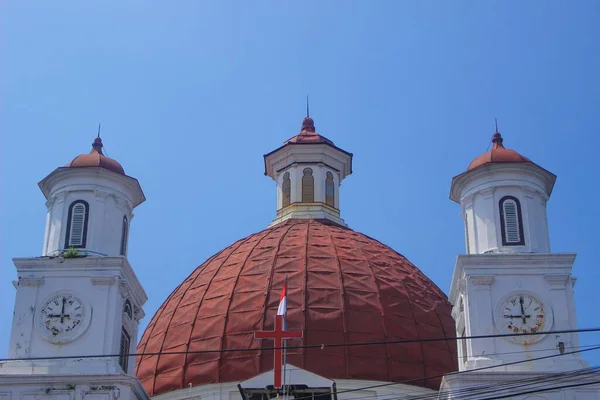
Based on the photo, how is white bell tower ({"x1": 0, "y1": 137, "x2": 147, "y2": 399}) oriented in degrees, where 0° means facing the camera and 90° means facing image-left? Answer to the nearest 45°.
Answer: approximately 0°

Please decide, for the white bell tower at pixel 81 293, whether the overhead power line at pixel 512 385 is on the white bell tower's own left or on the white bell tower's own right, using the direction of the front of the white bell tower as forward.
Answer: on the white bell tower's own left

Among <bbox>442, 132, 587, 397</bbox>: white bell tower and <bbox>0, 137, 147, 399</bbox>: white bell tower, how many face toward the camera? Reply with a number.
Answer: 2

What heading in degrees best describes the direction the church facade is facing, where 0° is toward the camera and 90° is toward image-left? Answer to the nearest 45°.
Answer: approximately 0°

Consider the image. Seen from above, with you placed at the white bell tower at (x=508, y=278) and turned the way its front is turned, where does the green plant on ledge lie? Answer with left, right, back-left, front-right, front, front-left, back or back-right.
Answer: right

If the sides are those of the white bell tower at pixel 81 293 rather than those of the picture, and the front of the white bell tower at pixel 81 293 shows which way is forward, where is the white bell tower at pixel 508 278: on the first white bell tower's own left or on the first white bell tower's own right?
on the first white bell tower's own left

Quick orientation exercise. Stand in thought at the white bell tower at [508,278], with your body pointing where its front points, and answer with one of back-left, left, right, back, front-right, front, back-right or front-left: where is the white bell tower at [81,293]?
right
